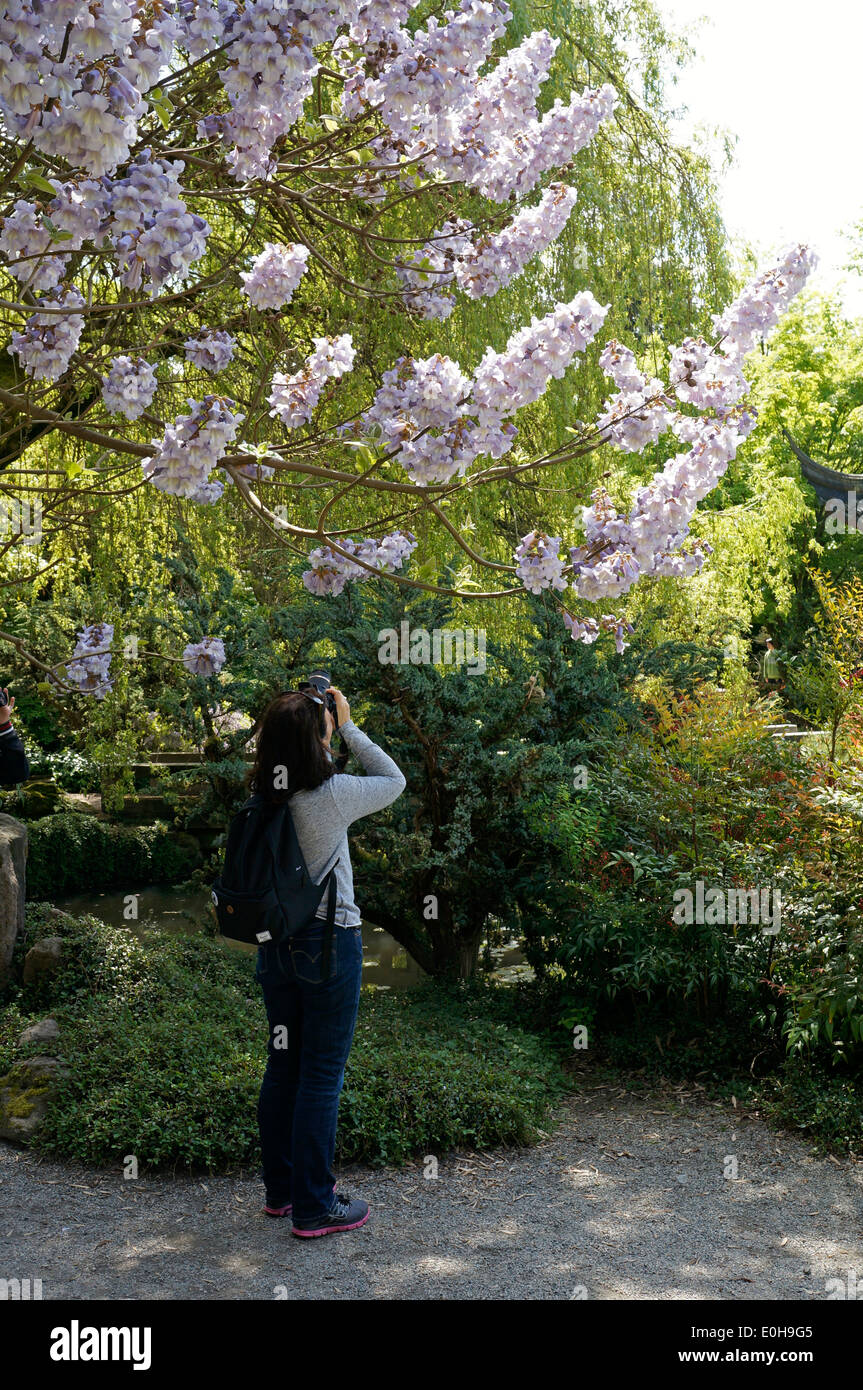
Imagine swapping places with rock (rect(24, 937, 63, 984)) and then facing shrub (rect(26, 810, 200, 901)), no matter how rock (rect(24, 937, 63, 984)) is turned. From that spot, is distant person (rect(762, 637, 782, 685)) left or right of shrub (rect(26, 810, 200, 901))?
right

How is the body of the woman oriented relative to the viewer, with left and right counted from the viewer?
facing away from the viewer and to the right of the viewer

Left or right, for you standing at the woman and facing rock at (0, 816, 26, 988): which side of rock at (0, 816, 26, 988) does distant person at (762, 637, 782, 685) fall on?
right

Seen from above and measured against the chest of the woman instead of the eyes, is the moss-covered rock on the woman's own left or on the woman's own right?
on the woman's own left

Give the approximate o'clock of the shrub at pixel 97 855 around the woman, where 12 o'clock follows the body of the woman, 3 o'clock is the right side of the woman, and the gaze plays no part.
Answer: The shrub is roughly at 10 o'clock from the woman.

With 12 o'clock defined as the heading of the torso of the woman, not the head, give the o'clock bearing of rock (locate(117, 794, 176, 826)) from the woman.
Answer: The rock is roughly at 10 o'clock from the woman.

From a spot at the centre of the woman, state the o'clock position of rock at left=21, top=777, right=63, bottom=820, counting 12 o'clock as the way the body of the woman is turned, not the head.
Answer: The rock is roughly at 10 o'clock from the woman.

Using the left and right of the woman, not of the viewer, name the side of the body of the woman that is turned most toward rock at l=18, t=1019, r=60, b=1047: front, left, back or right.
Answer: left

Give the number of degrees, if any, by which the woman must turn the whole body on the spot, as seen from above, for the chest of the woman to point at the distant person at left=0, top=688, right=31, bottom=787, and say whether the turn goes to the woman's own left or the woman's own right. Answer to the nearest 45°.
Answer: approximately 90° to the woman's own left

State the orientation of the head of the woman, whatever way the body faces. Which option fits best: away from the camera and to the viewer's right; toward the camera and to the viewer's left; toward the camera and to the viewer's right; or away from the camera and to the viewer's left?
away from the camera and to the viewer's right
